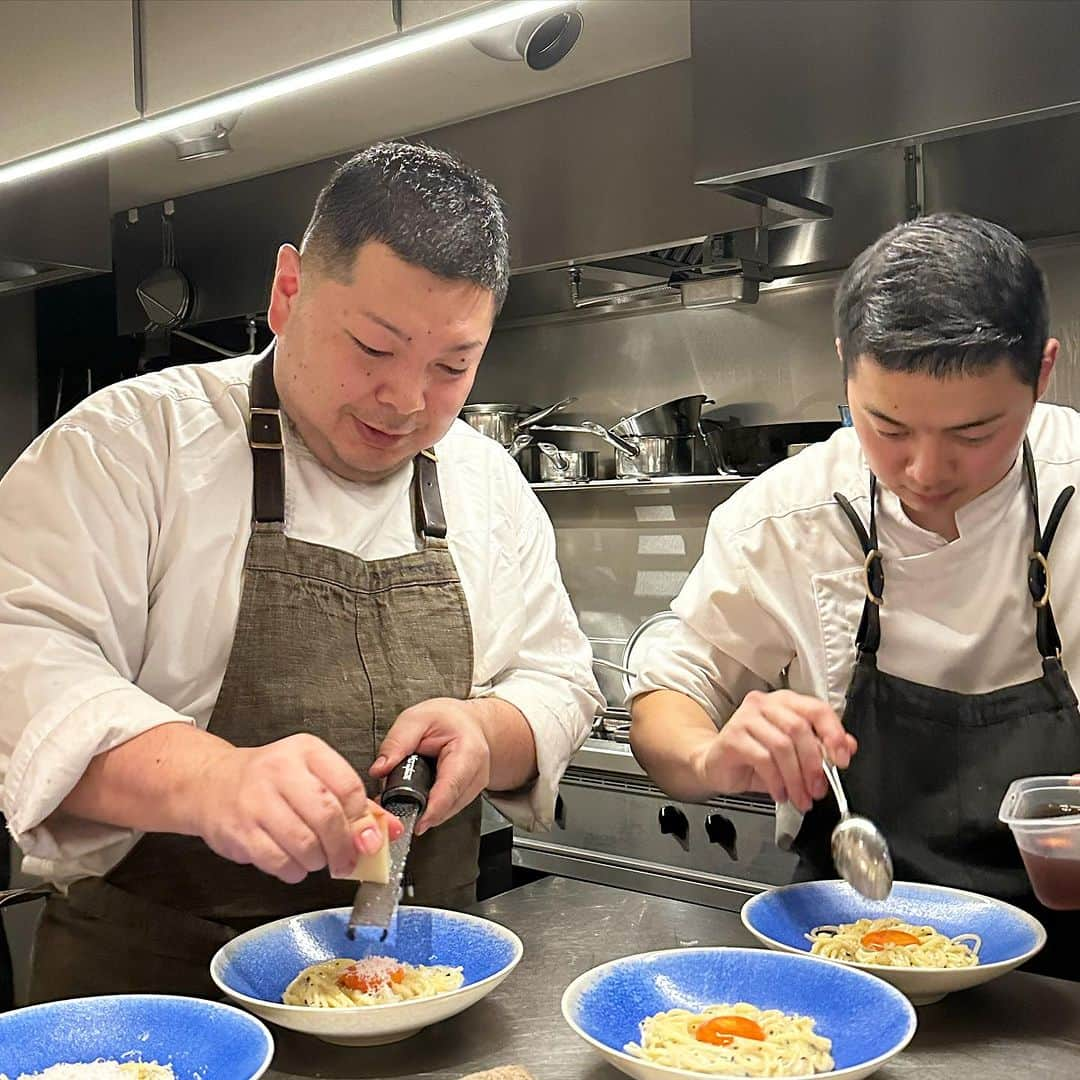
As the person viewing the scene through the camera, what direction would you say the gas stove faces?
facing the viewer and to the left of the viewer

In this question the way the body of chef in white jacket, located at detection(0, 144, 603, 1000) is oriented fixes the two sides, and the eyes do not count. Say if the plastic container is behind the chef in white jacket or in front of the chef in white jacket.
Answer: in front

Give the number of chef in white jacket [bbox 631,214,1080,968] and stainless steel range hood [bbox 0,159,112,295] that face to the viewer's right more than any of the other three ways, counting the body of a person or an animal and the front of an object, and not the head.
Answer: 0

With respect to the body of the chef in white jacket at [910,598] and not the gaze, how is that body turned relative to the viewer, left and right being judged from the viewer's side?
facing the viewer

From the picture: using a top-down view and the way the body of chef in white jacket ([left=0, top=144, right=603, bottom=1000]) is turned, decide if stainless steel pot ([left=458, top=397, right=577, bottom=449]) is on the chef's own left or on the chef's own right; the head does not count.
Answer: on the chef's own left

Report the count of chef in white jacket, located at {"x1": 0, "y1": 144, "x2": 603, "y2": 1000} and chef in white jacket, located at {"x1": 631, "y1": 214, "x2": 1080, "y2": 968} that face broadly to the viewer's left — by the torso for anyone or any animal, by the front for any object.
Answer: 0

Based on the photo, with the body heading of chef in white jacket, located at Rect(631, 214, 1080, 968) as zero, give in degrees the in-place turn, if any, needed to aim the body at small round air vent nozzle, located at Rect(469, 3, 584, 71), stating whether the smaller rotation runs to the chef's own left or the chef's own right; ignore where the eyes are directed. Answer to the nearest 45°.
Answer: approximately 135° to the chef's own right

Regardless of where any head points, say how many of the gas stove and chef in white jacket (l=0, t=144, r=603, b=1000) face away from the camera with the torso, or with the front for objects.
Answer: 0

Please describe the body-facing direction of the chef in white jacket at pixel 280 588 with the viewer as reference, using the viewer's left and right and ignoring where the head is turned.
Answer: facing the viewer and to the right of the viewer
